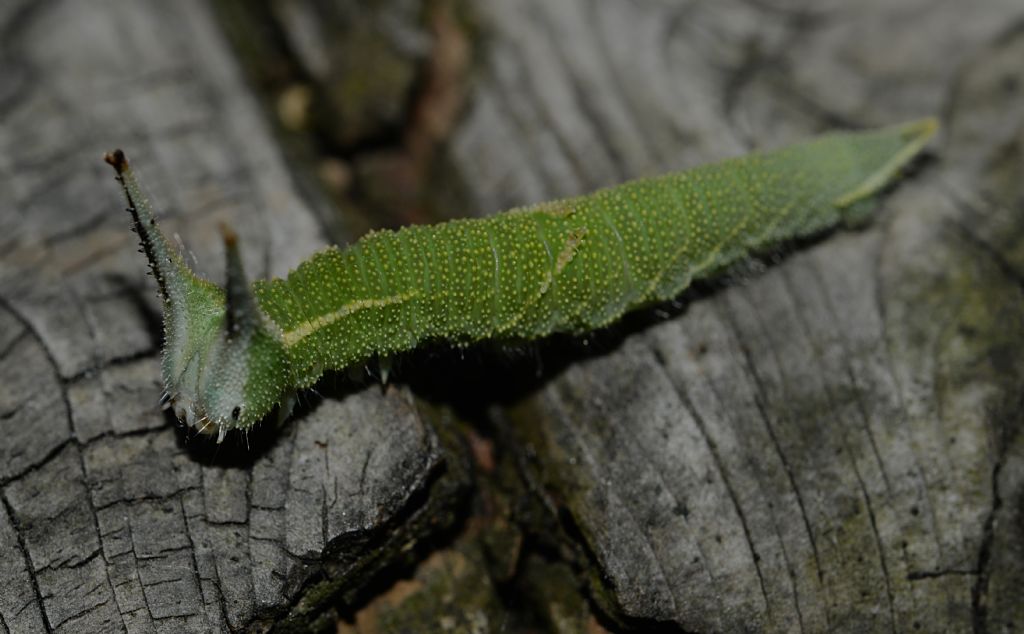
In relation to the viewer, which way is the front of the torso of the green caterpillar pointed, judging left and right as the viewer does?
facing the viewer and to the left of the viewer
